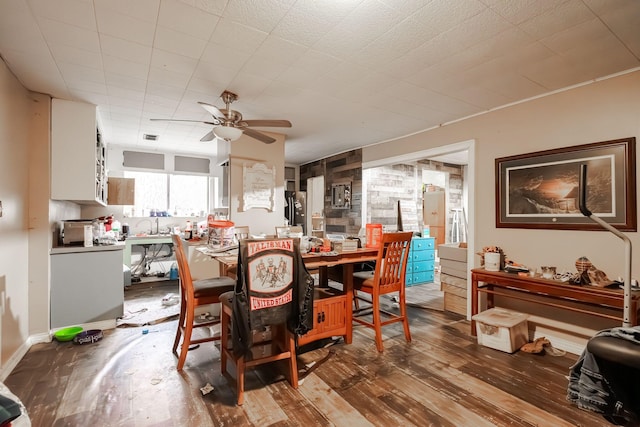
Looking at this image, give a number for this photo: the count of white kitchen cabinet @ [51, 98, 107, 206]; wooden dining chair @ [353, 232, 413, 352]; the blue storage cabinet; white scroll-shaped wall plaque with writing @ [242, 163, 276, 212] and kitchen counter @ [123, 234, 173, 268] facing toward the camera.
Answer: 3

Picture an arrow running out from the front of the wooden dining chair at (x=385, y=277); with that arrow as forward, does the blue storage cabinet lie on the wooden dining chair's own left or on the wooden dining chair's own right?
on the wooden dining chair's own right

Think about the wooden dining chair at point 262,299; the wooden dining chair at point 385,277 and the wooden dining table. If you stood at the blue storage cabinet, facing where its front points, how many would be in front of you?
3

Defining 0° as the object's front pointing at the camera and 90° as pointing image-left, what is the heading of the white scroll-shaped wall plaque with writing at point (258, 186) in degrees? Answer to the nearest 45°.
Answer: approximately 0°

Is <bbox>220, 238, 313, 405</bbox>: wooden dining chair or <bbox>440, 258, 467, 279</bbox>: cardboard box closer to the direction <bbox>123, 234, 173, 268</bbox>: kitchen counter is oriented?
the wooden dining chair

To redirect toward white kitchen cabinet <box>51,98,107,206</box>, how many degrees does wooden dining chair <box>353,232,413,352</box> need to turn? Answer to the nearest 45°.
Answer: approximately 45° to its left

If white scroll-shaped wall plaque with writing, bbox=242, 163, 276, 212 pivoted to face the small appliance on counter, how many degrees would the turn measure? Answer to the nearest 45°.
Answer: approximately 90° to its right

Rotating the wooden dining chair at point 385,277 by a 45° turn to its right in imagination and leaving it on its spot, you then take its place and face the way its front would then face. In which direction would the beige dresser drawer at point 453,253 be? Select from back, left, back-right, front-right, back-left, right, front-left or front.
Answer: front-right

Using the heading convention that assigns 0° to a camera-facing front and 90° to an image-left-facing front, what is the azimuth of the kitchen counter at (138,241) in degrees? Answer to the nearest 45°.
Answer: approximately 0°

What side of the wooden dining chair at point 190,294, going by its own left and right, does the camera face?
right

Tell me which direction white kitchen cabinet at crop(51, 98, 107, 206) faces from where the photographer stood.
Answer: facing to the right of the viewer
